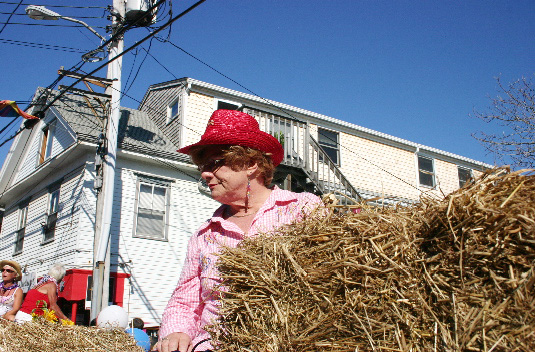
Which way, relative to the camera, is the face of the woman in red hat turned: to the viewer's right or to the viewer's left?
to the viewer's left

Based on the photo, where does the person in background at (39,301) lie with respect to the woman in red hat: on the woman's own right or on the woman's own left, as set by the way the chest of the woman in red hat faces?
on the woman's own right
